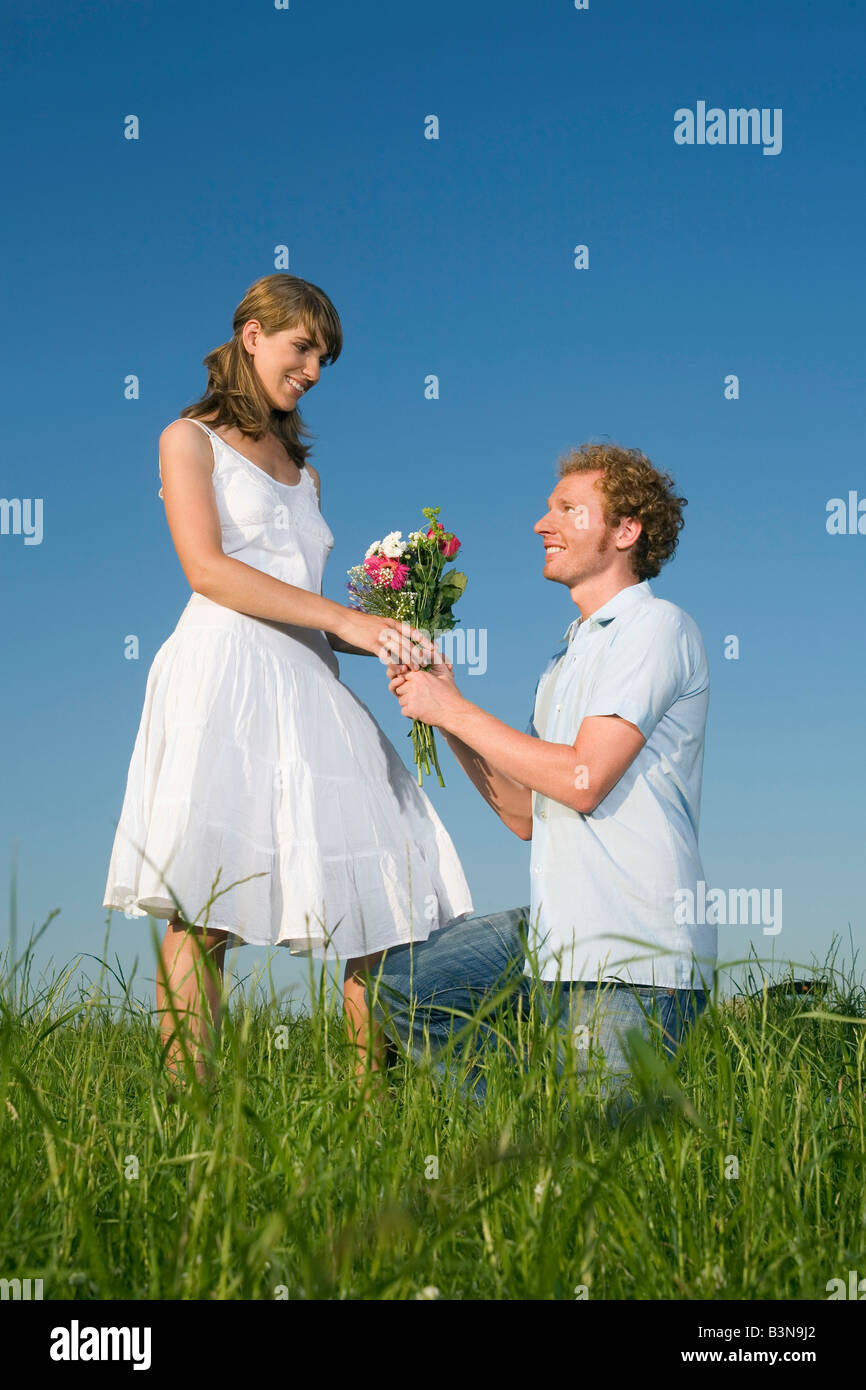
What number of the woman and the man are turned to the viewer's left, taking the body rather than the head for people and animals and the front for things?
1

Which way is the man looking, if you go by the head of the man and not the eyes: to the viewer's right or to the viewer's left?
to the viewer's left

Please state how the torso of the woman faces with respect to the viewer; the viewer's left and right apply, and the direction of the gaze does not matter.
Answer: facing the viewer and to the right of the viewer

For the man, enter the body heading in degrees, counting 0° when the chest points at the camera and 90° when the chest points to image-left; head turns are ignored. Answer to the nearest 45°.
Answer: approximately 90°

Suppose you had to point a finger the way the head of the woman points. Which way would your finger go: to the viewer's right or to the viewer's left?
to the viewer's right
